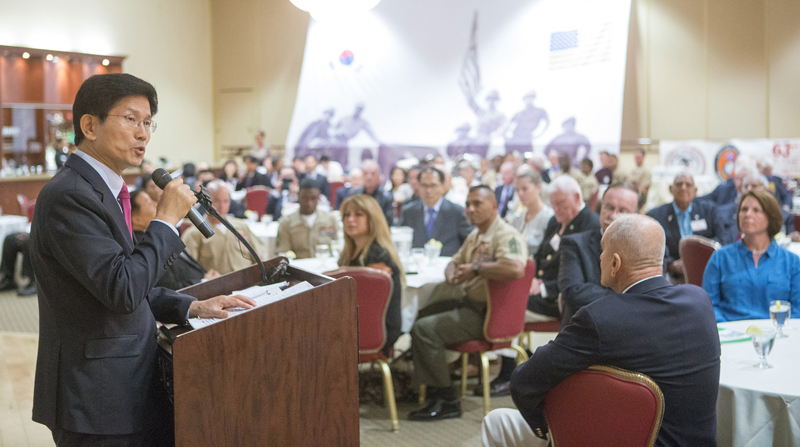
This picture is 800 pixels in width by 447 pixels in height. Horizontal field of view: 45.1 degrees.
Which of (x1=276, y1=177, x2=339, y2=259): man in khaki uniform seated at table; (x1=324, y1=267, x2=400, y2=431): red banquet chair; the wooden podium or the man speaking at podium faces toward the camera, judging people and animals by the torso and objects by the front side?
the man in khaki uniform seated at table

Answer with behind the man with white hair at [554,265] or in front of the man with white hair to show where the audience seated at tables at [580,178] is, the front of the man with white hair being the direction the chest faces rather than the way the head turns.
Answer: behind

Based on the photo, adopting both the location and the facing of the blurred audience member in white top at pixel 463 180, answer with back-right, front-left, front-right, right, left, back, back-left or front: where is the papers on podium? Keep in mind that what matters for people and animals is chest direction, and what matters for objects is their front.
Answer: front-left

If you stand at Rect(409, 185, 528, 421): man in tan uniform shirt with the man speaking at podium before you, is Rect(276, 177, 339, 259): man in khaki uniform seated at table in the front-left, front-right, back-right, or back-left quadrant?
back-right

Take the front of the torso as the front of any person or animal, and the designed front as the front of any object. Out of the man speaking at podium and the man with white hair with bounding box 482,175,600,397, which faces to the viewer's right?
the man speaking at podium

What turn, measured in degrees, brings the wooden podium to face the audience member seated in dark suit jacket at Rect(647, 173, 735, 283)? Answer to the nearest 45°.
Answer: approximately 45° to its left

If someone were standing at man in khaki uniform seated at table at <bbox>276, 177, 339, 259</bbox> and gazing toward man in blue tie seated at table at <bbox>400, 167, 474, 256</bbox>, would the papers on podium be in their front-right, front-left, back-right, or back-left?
back-right

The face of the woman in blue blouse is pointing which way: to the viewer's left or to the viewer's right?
to the viewer's left
